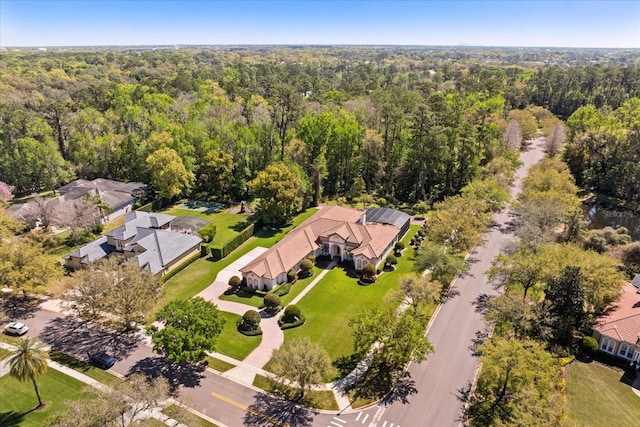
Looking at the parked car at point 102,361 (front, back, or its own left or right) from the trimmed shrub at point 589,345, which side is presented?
front

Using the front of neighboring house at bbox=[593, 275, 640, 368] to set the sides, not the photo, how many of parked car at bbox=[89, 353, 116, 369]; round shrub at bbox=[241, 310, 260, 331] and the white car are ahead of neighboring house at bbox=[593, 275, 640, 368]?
3

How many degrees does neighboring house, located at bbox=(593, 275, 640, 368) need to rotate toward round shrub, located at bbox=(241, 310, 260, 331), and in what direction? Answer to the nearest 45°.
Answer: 0° — it already faces it

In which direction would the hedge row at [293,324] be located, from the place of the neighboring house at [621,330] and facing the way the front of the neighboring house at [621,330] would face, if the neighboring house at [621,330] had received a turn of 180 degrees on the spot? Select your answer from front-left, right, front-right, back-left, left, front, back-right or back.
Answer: back

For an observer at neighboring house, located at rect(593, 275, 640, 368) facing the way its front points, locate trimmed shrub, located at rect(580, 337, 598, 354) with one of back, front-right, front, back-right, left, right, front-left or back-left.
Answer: front

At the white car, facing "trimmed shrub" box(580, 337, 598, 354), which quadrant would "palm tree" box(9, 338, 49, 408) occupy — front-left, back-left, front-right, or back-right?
front-right

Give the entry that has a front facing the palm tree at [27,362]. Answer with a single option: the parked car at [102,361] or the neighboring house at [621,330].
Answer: the neighboring house

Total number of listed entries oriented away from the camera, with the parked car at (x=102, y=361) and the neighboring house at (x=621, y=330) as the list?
0

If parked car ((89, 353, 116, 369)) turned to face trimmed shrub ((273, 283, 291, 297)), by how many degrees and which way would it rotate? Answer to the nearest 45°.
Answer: approximately 45° to its left

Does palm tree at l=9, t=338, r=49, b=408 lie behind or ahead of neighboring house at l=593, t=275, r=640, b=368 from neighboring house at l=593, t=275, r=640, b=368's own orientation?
ahead

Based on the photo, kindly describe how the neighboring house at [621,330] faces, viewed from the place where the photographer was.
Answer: facing the viewer and to the left of the viewer

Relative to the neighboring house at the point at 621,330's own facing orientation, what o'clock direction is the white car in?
The white car is roughly at 12 o'clock from the neighboring house.

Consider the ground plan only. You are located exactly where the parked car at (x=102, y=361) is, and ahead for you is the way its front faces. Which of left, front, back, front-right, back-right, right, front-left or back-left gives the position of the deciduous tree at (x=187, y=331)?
front

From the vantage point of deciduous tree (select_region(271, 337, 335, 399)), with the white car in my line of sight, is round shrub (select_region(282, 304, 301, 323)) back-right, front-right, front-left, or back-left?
front-right

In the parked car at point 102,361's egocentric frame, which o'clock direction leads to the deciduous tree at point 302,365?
The deciduous tree is roughly at 12 o'clock from the parked car.
